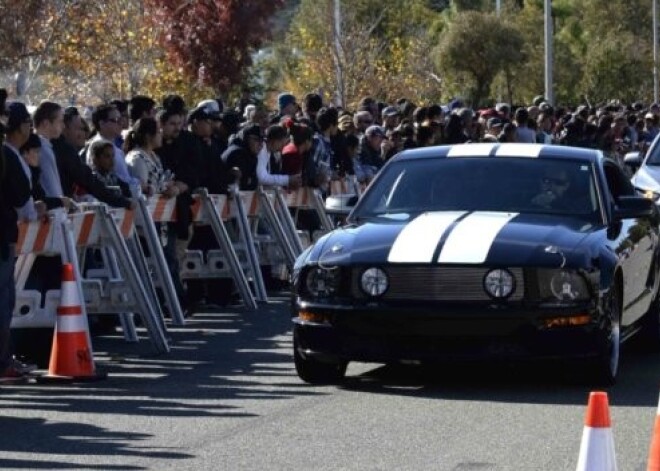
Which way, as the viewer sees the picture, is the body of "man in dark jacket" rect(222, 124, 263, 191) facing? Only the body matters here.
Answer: to the viewer's right

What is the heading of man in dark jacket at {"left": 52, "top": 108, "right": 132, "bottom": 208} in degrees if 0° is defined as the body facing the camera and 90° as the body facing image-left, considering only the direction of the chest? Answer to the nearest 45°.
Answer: approximately 270°

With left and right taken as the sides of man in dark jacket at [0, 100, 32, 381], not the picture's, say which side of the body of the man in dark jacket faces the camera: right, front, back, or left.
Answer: right

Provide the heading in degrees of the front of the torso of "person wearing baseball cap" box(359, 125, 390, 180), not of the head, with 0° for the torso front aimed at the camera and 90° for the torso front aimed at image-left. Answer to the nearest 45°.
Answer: approximately 315°

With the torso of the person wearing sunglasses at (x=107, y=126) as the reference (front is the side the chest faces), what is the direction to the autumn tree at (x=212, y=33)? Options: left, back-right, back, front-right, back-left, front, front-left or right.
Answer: back-left

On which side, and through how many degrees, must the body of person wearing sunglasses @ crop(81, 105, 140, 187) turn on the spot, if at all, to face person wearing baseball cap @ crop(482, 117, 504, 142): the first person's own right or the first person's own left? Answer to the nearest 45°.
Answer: approximately 90° to the first person's own left

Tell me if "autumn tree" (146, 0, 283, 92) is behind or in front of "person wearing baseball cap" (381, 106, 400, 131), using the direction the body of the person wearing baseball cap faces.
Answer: behind

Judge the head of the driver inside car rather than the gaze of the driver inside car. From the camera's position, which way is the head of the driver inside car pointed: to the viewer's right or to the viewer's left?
to the viewer's left

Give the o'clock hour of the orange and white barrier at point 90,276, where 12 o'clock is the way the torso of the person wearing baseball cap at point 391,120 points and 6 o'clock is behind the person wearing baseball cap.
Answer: The orange and white barrier is roughly at 2 o'clock from the person wearing baseball cap.
